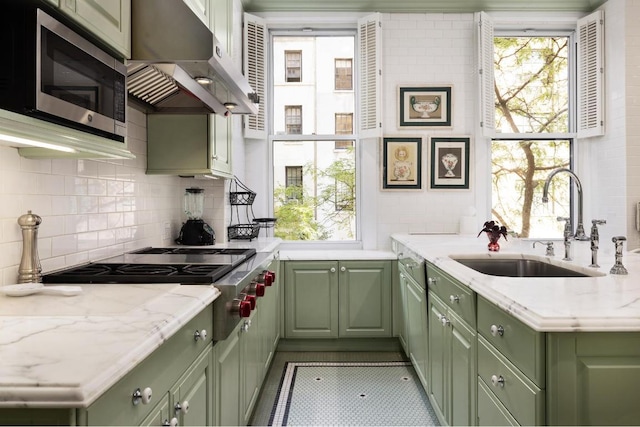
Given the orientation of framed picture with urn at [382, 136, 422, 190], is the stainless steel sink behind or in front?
in front

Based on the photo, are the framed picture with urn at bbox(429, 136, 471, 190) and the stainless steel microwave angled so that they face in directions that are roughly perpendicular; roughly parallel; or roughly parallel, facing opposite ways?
roughly perpendicular

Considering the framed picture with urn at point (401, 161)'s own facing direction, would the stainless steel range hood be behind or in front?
in front

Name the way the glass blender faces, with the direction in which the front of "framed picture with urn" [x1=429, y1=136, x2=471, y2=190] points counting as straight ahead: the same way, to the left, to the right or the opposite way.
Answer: to the left

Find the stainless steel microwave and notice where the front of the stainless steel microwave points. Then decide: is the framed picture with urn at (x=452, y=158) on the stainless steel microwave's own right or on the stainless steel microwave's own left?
on the stainless steel microwave's own left

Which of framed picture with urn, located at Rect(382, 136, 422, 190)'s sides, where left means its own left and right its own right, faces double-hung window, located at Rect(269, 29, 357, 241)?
right

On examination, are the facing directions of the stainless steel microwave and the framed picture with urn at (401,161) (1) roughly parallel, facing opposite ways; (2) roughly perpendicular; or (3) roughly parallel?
roughly perpendicular

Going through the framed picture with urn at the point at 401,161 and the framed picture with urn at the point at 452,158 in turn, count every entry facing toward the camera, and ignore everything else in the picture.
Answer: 2

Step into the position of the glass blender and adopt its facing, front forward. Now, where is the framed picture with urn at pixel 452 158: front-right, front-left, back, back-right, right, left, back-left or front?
front-left

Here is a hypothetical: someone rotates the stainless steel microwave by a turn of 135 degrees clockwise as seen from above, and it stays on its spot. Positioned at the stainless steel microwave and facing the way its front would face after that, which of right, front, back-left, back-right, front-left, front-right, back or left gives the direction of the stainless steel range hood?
back-right

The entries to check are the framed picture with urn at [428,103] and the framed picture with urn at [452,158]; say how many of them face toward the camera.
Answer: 2

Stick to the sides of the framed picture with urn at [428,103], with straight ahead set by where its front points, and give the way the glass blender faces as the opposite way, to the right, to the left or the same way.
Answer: to the left
